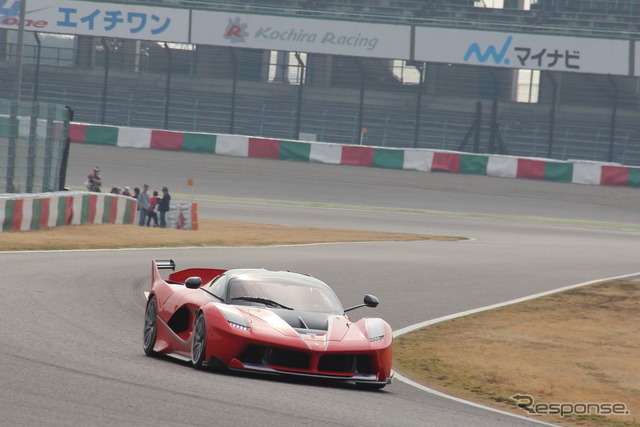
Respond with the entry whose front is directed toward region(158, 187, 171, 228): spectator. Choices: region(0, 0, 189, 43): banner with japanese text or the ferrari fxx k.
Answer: the banner with japanese text

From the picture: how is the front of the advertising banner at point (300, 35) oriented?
toward the camera

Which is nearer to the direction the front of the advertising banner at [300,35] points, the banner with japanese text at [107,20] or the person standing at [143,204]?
the person standing

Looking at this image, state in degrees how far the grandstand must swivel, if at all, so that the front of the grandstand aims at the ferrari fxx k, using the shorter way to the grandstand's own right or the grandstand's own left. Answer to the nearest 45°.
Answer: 0° — it already faces it

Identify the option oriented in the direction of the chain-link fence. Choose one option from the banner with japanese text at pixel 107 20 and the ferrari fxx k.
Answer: the banner with japanese text

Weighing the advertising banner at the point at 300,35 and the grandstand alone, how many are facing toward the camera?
2
